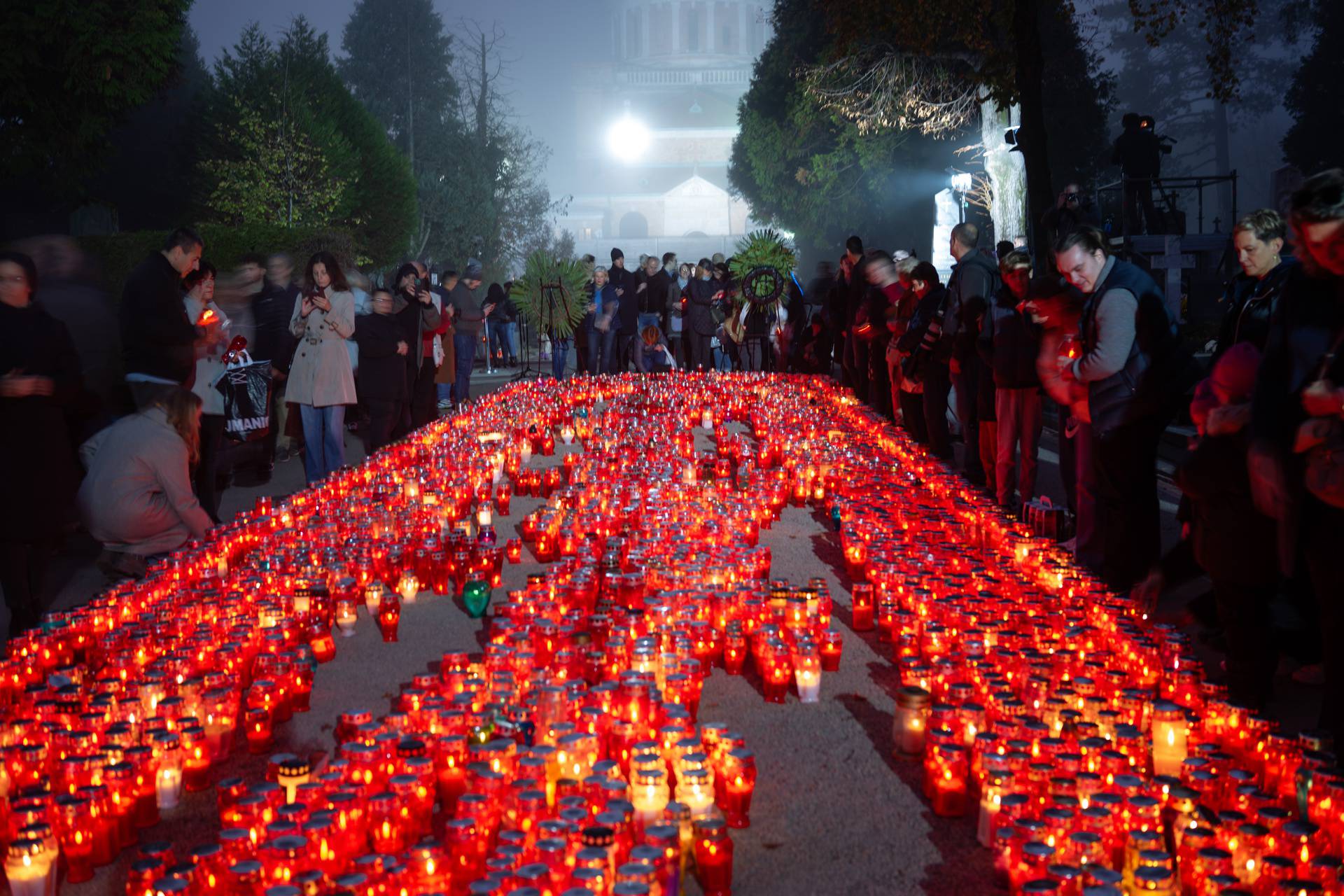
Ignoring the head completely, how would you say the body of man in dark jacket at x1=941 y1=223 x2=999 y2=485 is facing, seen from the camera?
to the viewer's left

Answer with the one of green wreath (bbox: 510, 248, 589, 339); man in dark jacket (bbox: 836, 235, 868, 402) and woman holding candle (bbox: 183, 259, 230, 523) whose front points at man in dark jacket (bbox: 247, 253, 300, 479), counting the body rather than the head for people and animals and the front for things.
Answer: man in dark jacket (bbox: 836, 235, 868, 402)

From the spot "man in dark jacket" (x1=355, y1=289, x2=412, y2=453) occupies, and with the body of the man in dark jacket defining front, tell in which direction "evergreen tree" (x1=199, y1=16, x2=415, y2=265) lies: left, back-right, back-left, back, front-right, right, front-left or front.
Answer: back-left

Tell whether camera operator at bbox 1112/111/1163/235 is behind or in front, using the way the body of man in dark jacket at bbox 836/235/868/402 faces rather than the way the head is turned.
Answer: behind

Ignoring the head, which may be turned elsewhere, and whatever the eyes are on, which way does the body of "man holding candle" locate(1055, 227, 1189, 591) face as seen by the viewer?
to the viewer's left

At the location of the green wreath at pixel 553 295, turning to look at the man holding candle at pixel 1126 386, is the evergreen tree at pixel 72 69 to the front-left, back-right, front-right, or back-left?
back-right

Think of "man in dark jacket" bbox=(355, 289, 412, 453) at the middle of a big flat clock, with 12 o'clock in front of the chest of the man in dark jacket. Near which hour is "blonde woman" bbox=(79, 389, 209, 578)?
The blonde woman is roughly at 2 o'clock from the man in dark jacket.

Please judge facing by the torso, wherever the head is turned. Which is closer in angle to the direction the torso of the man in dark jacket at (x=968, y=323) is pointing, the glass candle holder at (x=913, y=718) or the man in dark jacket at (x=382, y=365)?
the man in dark jacket
